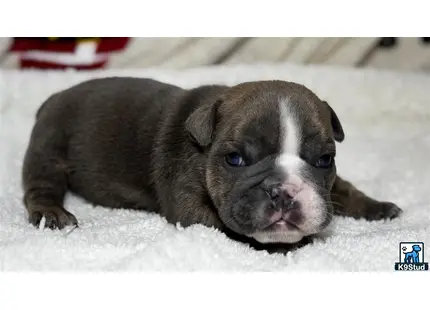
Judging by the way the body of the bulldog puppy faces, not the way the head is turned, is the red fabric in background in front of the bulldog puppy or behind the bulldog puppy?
behind

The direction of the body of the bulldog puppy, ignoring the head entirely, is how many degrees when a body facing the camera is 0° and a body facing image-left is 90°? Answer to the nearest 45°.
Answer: approximately 315°
